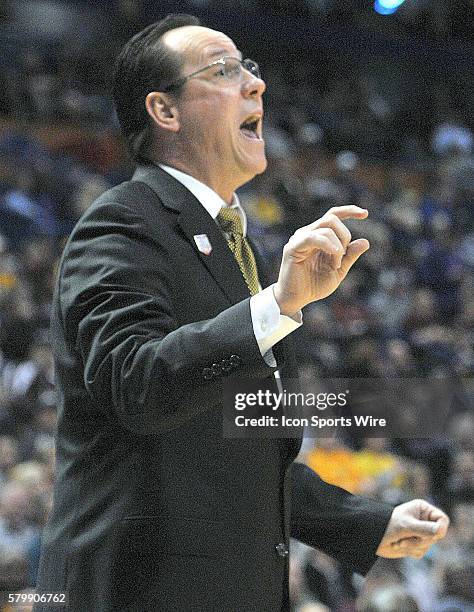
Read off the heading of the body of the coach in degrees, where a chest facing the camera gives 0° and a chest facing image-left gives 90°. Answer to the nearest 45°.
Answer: approximately 270°

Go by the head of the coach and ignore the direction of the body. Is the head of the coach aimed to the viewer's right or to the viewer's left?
to the viewer's right
